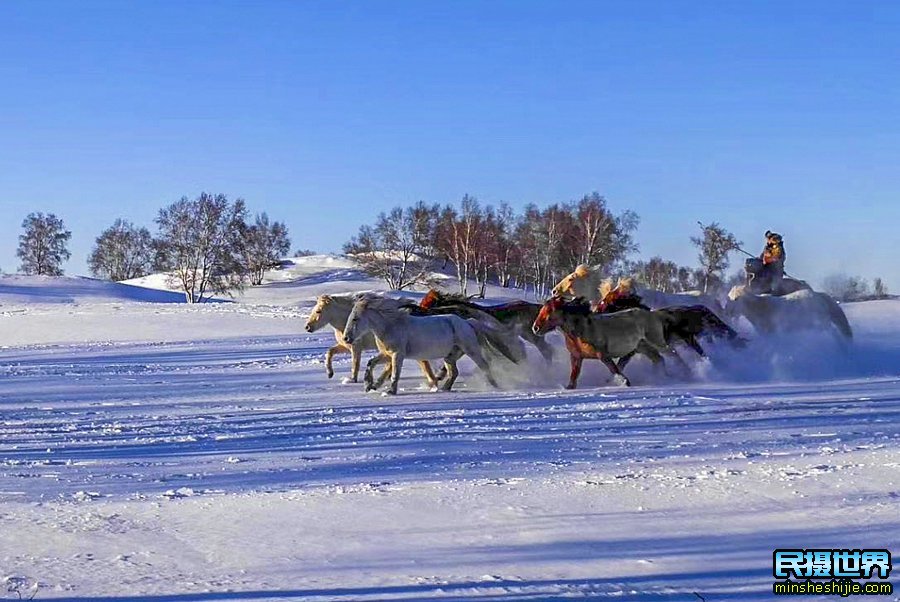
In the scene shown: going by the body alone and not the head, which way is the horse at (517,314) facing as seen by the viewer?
to the viewer's left

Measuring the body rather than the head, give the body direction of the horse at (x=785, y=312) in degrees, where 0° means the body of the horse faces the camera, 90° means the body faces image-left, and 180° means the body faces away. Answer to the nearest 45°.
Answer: approximately 90°

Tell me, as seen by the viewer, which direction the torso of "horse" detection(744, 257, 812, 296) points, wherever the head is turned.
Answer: to the viewer's left

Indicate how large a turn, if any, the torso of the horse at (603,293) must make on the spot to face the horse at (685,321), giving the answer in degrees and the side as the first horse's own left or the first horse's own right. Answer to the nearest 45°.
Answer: approximately 135° to the first horse's own left

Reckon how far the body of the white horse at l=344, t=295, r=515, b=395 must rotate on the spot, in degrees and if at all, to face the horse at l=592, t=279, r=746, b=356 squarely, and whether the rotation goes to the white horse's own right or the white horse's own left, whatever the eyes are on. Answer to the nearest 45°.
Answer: approximately 135° to the white horse's own right

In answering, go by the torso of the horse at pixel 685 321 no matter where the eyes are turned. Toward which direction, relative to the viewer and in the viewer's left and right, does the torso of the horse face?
facing to the left of the viewer

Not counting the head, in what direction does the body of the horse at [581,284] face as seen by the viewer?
to the viewer's left

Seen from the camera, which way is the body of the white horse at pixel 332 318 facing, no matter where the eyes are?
to the viewer's left

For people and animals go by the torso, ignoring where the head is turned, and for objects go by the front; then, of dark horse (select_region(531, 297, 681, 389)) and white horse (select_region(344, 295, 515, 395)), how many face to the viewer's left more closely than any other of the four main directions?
2

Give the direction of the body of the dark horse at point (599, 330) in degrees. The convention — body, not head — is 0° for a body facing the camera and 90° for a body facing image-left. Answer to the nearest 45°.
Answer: approximately 90°

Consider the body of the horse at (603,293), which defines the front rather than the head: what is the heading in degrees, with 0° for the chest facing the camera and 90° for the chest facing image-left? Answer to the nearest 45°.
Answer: approximately 90°

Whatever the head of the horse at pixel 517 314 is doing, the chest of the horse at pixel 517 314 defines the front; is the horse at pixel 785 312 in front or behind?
behind
